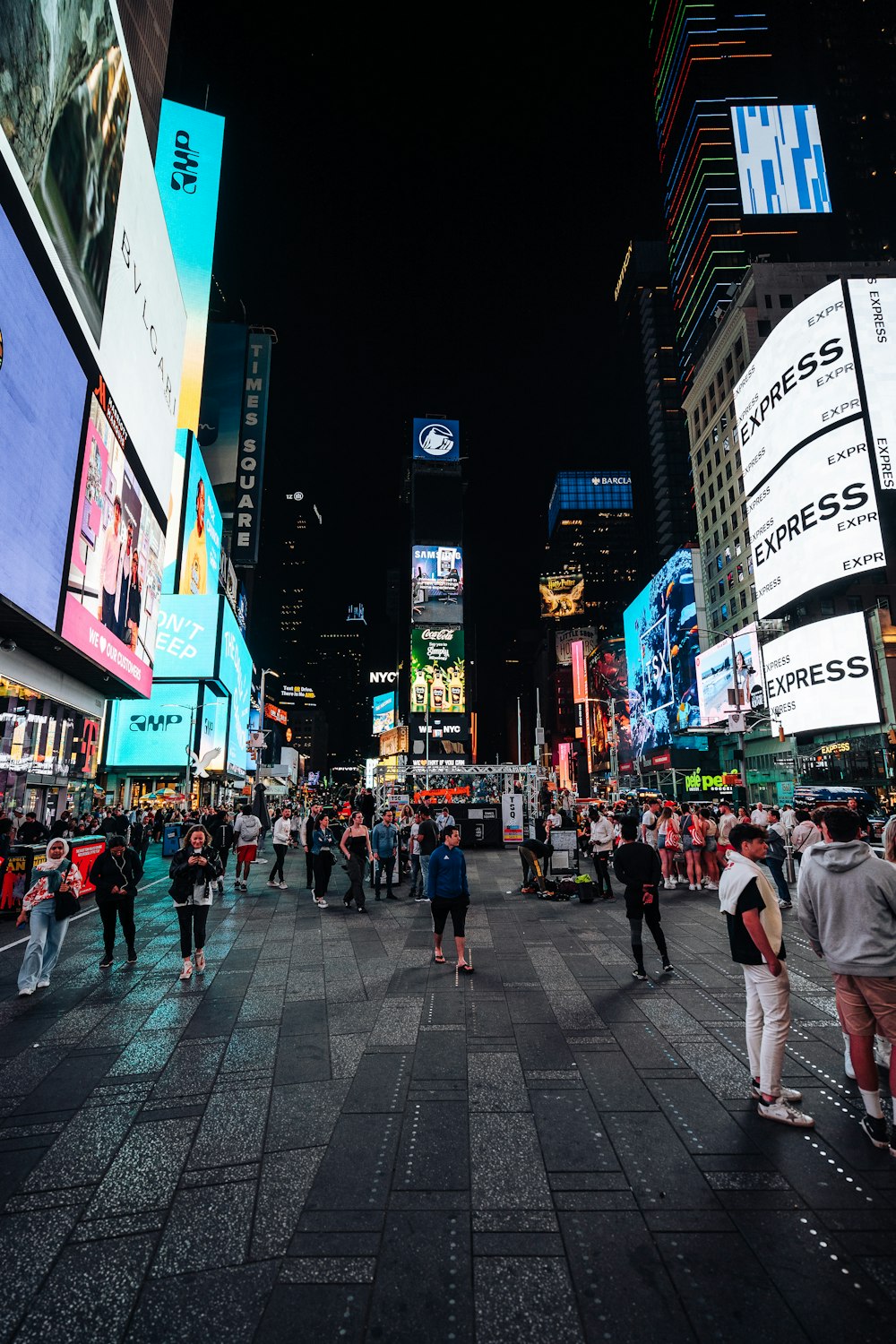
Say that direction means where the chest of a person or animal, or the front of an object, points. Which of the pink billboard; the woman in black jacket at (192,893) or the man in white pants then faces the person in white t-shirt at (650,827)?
the pink billboard

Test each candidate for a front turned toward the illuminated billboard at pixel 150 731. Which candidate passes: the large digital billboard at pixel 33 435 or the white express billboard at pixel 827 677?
the white express billboard

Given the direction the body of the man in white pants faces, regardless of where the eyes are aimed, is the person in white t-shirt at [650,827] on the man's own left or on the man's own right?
on the man's own left

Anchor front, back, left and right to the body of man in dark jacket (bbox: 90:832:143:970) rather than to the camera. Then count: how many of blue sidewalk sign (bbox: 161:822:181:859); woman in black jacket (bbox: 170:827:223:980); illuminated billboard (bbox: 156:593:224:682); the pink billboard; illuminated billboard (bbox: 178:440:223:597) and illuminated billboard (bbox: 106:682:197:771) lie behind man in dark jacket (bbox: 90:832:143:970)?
5

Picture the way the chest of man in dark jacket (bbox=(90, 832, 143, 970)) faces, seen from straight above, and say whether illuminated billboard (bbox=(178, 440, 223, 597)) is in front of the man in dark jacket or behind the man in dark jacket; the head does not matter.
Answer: behind
